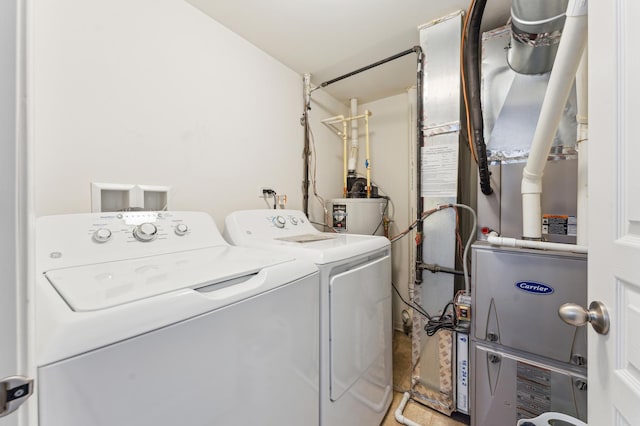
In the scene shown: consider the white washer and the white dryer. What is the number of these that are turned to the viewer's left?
0

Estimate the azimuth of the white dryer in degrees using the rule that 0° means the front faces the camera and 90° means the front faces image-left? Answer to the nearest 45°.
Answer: approximately 315°

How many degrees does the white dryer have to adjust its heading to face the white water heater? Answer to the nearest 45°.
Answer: approximately 135° to its left

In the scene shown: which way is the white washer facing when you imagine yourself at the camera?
facing the viewer and to the right of the viewer

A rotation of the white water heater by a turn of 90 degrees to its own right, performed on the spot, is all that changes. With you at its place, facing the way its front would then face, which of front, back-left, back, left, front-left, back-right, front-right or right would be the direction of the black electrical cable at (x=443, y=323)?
back

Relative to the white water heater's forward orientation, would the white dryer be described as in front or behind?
in front

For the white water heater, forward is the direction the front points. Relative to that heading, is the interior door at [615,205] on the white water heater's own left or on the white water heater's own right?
on the white water heater's own left

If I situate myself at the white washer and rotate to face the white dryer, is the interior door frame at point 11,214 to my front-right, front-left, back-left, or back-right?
back-right

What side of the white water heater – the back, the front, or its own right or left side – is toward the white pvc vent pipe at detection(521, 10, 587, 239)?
left
